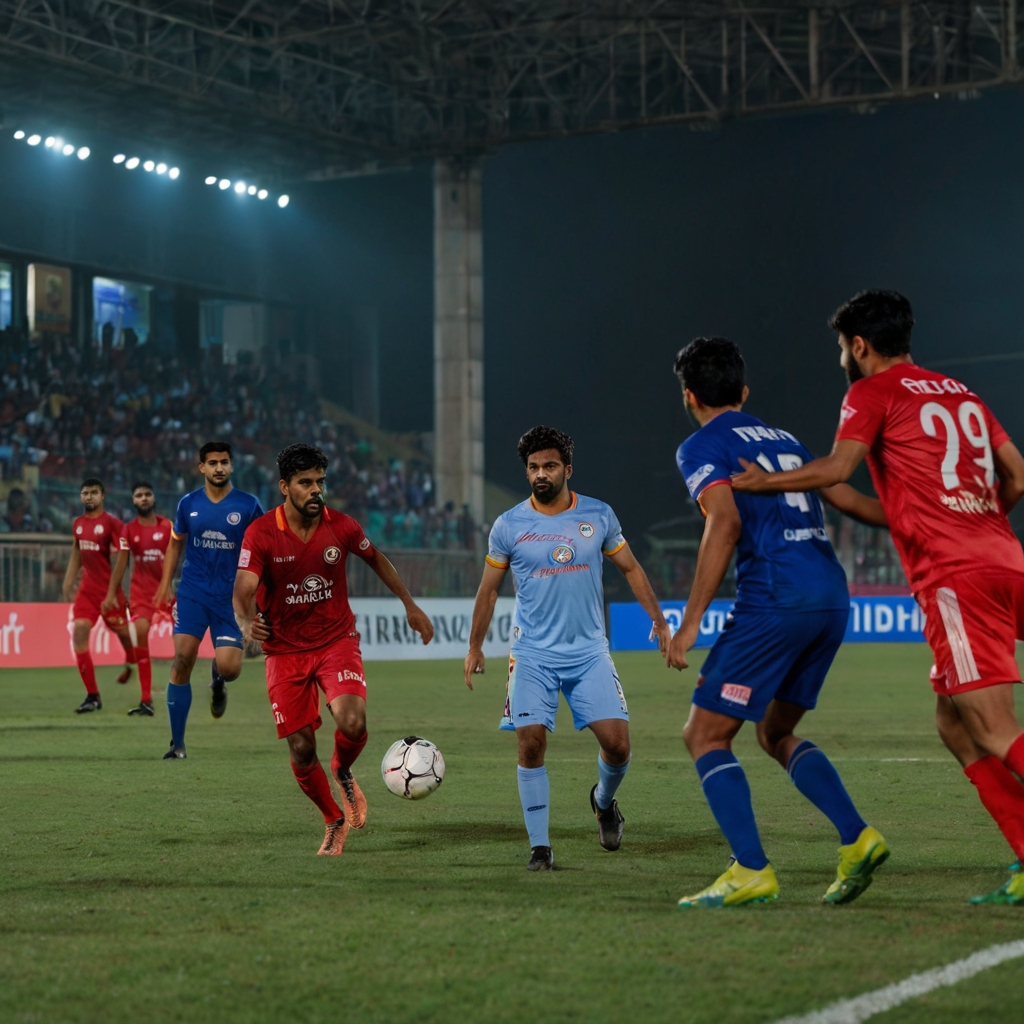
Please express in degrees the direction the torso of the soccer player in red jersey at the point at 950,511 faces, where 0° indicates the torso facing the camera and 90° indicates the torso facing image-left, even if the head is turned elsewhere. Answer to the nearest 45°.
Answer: approximately 135°

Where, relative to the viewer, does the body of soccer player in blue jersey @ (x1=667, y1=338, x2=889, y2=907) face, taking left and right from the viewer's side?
facing away from the viewer and to the left of the viewer

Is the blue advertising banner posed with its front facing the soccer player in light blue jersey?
yes

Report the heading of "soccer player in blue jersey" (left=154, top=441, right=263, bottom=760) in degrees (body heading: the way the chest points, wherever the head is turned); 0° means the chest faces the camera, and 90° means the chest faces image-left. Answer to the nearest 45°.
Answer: approximately 0°

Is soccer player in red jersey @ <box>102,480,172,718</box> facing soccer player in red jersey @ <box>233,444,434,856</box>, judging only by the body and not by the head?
yes

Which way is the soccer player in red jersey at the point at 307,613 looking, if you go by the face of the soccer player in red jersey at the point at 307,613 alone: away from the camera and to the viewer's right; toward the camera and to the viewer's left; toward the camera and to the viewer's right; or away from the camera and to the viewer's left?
toward the camera and to the viewer's right

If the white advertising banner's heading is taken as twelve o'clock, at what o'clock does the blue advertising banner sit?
The blue advertising banner is roughly at 8 o'clock from the white advertising banner.

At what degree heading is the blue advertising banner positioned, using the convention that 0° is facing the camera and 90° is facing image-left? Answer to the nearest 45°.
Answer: approximately 0°
